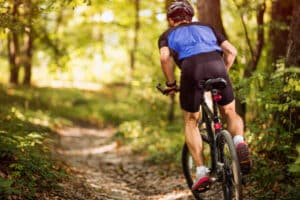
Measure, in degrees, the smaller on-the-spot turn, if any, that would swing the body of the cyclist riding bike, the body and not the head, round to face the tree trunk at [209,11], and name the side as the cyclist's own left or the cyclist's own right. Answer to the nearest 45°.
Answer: approximately 45° to the cyclist's own right

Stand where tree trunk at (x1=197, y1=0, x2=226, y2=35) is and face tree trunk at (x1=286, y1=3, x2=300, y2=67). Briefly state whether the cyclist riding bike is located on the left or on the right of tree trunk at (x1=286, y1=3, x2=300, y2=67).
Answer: right

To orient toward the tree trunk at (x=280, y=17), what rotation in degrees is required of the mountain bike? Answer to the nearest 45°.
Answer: approximately 45° to its right

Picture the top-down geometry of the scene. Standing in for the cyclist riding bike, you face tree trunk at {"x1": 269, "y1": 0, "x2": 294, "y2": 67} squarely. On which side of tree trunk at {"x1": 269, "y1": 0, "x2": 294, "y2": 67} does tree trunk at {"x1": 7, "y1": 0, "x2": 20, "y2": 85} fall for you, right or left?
left

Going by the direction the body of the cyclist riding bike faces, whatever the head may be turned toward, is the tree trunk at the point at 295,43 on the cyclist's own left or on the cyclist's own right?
on the cyclist's own right

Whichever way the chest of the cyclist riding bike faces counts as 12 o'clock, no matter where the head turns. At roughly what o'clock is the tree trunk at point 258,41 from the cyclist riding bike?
The tree trunk is roughly at 2 o'clock from the cyclist riding bike.

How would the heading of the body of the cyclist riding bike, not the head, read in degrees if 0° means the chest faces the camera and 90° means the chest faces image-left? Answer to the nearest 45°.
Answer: approximately 135°

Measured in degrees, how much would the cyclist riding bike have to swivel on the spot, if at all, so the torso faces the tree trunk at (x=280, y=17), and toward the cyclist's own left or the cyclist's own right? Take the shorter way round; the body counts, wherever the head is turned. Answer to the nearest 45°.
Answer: approximately 45° to the cyclist's own right

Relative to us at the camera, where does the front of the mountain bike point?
facing away from the viewer and to the left of the viewer

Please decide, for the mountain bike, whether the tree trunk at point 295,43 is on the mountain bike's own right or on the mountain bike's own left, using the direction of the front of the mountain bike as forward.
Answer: on the mountain bike's own right
